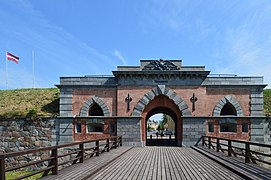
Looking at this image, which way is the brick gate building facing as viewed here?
toward the camera

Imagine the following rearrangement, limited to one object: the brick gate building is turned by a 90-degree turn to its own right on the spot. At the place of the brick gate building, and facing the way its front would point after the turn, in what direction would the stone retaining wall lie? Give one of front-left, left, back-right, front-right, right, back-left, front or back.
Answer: front

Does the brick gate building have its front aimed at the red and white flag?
no
